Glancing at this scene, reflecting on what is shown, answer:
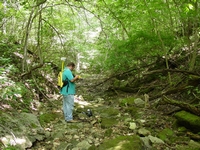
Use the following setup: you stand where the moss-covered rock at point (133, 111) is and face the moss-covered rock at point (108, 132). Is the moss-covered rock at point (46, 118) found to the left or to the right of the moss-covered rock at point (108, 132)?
right

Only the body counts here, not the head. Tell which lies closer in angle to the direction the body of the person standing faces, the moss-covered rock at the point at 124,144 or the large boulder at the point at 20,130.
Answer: the moss-covered rock

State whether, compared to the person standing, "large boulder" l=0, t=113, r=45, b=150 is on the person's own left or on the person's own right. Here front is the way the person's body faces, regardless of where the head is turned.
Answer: on the person's own right

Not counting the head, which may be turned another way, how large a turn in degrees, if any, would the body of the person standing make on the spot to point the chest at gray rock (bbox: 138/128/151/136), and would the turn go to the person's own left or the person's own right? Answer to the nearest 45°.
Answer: approximately 45° to the person's own right

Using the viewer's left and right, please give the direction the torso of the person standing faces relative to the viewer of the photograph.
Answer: facing to the right of the viewer

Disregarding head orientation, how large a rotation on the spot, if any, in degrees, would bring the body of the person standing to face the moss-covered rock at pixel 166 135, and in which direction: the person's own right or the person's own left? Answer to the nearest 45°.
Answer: approximately 45° to the person's own right

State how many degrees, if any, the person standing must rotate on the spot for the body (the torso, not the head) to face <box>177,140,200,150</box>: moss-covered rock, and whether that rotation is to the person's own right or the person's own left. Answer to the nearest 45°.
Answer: approximately 45° to the person's own right
